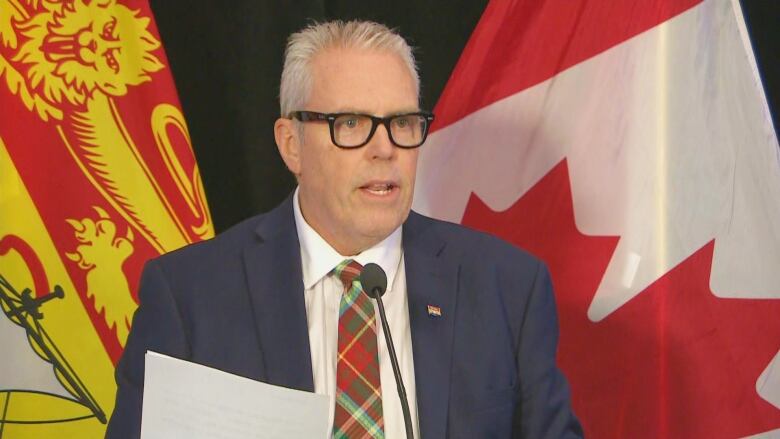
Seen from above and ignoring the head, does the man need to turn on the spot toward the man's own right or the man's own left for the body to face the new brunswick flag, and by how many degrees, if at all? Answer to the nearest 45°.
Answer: approximately 135° to the man's own right

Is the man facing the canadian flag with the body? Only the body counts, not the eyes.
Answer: no

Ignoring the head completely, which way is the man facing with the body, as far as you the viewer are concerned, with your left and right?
facing the viewer

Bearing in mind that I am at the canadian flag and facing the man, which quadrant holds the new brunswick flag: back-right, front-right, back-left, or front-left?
front-right

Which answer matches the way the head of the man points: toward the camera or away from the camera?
toward the camera
